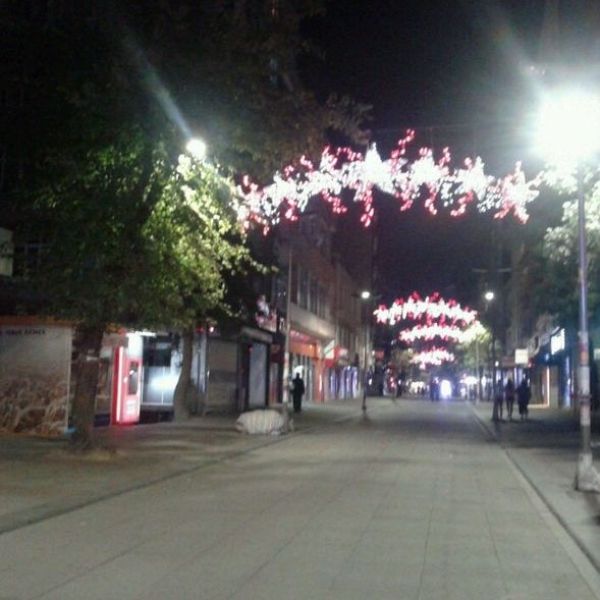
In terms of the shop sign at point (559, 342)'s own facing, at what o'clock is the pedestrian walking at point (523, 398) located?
The pedestrian walking is roughly at 11 o'clock from the shop sign.

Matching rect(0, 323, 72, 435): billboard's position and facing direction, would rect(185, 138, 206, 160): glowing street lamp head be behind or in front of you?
in front

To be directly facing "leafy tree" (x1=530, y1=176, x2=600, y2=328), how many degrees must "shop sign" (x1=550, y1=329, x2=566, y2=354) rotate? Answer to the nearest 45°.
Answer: approximately 45° to its left

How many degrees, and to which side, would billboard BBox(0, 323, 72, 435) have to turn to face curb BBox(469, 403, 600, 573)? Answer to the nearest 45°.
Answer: approximately 45° to its left

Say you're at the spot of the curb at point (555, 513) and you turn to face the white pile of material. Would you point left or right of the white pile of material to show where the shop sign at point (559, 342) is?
right

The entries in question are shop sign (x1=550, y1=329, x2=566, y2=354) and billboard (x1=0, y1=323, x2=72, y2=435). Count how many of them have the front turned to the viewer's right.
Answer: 0

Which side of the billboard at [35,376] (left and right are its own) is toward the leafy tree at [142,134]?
front

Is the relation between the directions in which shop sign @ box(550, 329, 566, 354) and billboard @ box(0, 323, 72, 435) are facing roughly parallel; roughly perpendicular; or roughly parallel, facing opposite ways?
roughly perpendicular

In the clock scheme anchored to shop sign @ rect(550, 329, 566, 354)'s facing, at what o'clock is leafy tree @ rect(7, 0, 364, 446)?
The leafy tree is roughly at 11 o'clock from the shop sign.

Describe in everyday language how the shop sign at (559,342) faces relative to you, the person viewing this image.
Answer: facing the viewer and to the left of the viewer

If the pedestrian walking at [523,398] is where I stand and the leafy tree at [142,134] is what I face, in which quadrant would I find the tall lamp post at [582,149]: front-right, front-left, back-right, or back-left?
front-left

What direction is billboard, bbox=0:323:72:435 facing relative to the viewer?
toward the camera

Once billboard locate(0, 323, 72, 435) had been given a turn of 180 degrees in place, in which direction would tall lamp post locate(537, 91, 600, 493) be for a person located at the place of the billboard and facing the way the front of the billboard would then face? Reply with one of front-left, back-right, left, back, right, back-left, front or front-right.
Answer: back-right

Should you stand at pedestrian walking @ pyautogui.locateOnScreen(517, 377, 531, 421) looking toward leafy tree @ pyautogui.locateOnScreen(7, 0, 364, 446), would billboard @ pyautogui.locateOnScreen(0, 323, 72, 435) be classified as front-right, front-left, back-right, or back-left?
front-right

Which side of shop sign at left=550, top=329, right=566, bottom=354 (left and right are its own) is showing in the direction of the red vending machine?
front

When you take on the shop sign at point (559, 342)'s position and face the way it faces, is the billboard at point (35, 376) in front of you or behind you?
in front
